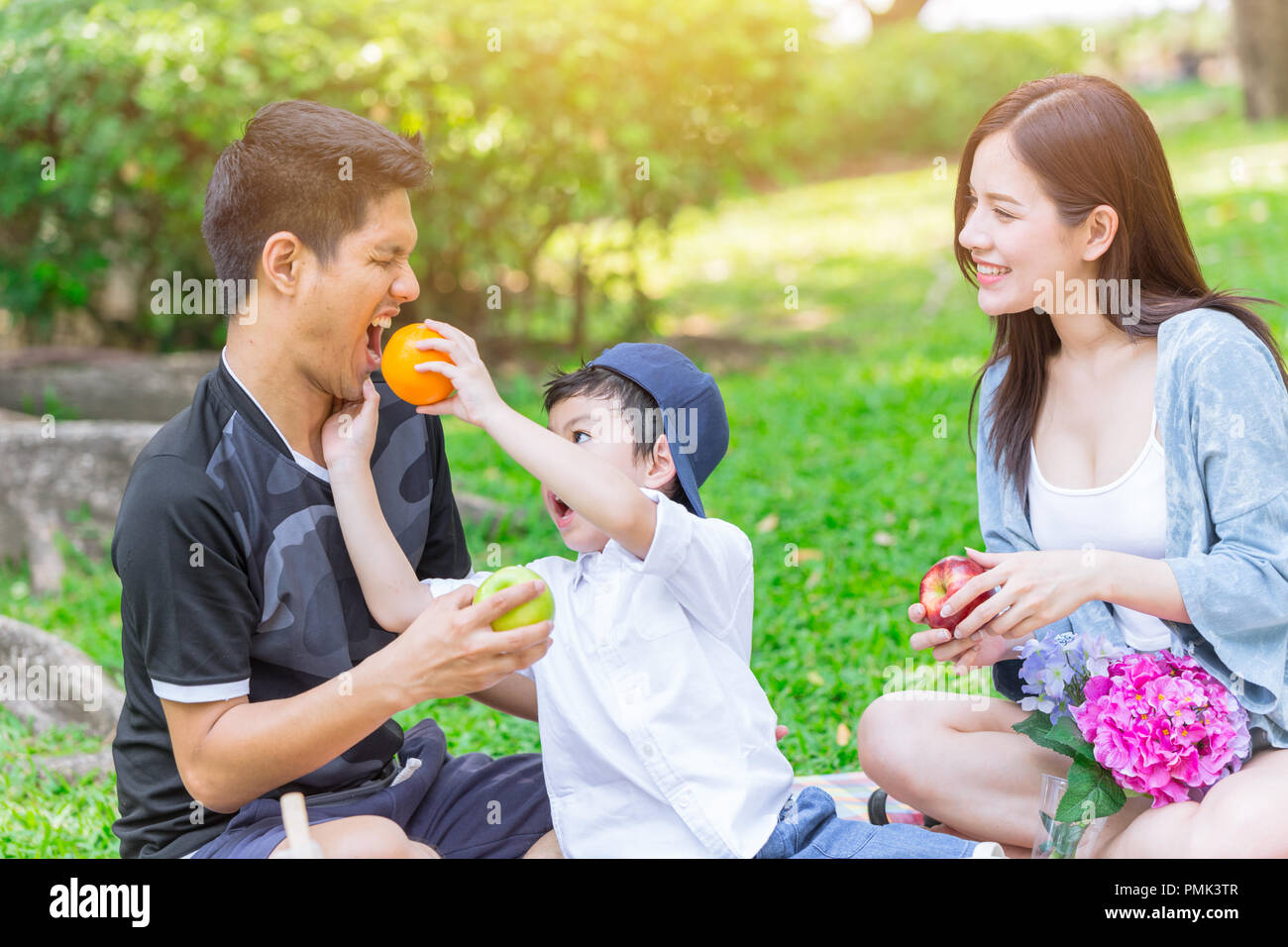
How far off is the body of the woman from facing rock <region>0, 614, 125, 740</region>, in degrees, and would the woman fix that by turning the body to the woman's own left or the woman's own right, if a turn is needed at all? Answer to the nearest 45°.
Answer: approximately 45° to the woman's own right

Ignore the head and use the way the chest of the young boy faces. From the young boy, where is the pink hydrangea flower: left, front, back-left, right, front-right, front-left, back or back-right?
back-left

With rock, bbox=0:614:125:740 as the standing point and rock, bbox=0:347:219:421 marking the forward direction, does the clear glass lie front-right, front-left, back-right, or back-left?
back-right

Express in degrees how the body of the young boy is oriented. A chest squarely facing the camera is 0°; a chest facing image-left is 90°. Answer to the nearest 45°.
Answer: approximately 45°

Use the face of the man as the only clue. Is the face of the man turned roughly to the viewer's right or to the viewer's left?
to the viewer's right

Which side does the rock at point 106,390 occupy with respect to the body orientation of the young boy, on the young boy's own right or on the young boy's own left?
on the young boy's own right

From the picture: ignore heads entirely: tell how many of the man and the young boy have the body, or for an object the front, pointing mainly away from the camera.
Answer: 0

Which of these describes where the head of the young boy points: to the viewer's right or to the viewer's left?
to the viewer's left

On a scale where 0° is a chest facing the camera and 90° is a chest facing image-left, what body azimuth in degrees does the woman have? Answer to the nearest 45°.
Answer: approximately 45°

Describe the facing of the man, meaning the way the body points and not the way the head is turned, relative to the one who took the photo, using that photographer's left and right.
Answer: facing the viewer and to the right of the viewer

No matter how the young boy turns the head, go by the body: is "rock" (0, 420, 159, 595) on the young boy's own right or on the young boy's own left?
on the young boy's own right

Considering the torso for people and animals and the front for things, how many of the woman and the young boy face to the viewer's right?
0

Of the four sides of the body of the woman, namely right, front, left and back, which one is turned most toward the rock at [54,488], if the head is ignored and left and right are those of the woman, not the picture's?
right
